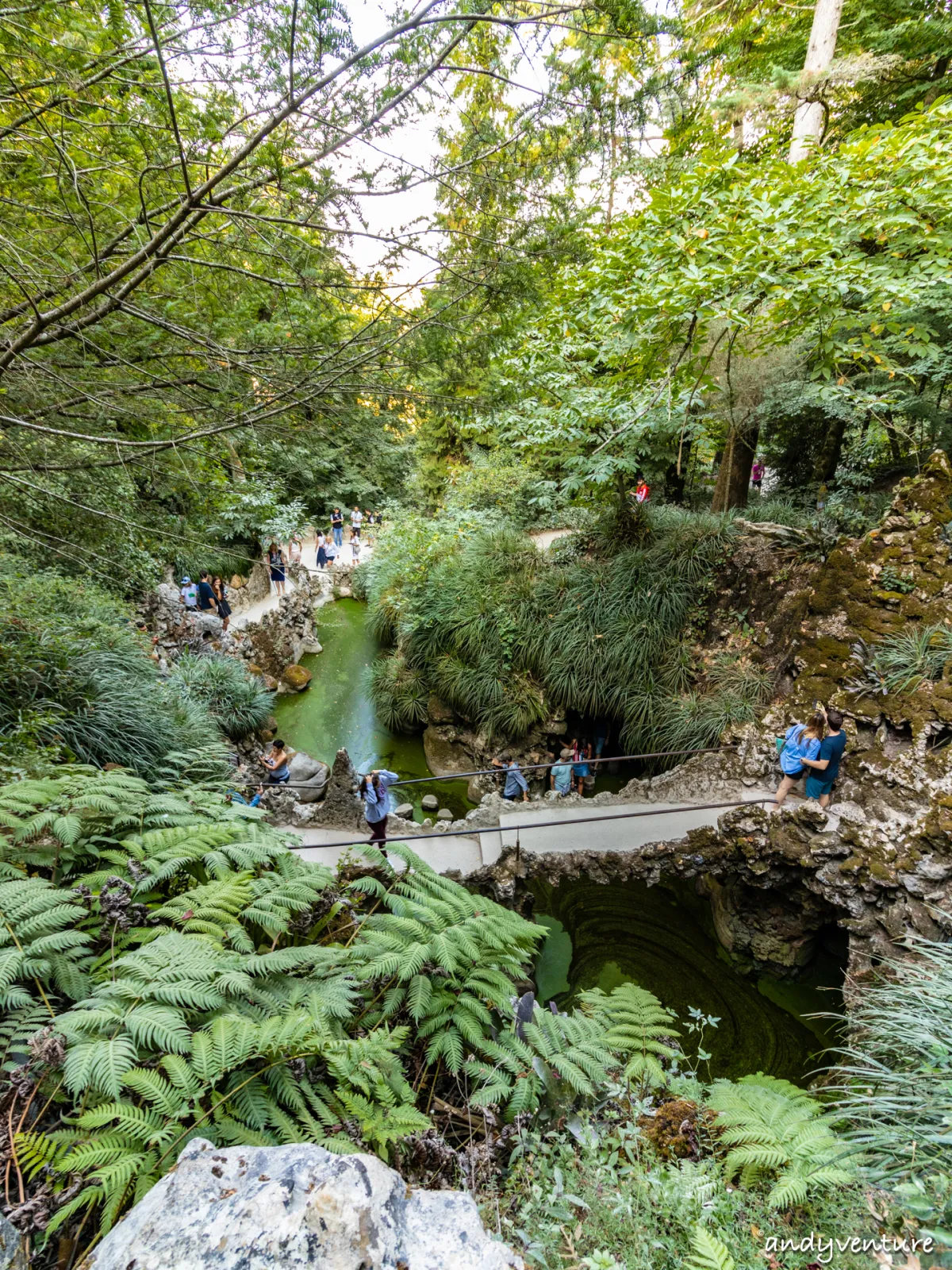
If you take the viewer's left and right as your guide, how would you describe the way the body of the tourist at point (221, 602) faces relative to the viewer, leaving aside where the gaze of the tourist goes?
facing the viewer and to the right of the viewer

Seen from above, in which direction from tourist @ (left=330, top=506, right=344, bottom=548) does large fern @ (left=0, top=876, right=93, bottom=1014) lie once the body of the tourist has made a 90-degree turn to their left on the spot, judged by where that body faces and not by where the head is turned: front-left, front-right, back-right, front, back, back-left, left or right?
right

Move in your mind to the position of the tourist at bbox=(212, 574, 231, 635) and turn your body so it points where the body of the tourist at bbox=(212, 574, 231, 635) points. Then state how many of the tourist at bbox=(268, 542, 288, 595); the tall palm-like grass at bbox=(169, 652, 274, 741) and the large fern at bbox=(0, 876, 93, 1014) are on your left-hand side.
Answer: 1

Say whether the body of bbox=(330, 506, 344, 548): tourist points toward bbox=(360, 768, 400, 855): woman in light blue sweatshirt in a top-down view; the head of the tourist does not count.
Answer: yes

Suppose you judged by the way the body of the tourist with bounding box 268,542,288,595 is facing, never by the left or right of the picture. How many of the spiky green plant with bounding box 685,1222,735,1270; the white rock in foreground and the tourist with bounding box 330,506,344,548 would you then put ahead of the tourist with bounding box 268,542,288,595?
2

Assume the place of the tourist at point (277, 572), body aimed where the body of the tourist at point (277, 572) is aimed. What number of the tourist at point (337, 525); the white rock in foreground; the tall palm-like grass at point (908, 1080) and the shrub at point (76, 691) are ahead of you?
3

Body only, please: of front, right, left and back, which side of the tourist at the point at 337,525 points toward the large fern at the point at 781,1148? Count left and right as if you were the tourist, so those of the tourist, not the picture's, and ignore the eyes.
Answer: front

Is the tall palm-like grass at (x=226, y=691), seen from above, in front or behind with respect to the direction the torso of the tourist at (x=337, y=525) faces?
in front

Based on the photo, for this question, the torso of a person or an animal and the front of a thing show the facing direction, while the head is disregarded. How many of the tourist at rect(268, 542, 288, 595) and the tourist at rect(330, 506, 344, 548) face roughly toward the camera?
2

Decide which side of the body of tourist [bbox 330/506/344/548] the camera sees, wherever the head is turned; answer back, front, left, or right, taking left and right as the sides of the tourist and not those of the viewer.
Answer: front

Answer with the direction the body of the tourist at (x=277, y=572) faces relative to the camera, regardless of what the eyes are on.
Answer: toward the camera

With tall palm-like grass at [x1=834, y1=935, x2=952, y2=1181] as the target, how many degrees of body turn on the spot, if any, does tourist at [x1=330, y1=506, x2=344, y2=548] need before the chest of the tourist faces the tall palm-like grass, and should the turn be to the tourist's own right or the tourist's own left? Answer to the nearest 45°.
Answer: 0° — they already face it

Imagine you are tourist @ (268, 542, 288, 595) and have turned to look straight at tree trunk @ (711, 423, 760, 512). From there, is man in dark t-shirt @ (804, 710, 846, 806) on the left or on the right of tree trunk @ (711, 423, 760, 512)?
right

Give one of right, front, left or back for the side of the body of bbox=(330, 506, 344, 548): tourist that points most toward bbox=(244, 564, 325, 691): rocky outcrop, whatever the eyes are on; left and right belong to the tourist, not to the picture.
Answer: front

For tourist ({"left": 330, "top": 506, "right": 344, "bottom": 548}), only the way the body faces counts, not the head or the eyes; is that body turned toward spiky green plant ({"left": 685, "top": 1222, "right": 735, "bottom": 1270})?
yes
